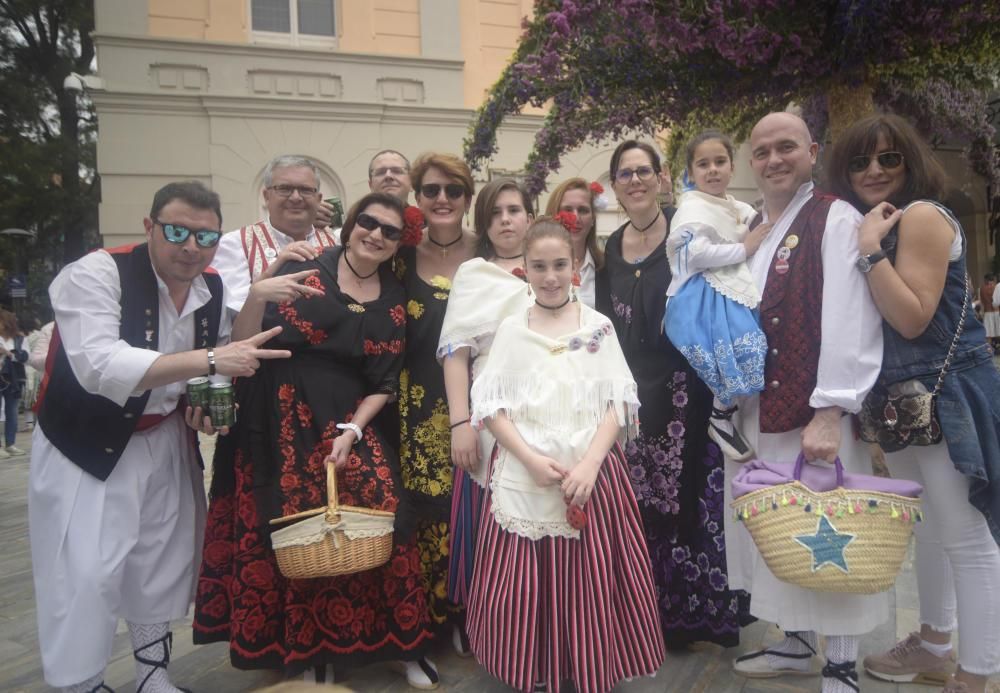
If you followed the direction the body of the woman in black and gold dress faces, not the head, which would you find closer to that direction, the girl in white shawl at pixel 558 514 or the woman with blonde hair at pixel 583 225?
the girl in white shawl

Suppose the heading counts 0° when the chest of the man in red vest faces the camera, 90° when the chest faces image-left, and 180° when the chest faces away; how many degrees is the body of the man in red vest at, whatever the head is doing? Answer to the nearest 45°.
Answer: approximately 45°

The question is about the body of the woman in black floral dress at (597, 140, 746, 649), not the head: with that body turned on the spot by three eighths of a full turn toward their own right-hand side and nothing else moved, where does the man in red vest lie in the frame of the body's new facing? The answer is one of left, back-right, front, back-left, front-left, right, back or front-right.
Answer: back

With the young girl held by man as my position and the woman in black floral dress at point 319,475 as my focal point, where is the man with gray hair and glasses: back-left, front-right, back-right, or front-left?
front-right

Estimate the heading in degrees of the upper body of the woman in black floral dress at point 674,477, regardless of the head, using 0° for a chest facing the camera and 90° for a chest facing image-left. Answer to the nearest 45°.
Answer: approximately 0°

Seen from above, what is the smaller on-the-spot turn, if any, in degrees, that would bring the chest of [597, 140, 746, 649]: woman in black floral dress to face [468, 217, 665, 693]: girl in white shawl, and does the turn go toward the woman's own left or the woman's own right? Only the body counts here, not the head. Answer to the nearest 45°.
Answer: approximately 45° to the woman's own right

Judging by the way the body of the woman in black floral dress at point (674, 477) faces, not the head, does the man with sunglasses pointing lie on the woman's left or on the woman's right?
on the woman's right

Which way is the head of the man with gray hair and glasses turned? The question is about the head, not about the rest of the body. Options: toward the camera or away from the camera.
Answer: toward the camera

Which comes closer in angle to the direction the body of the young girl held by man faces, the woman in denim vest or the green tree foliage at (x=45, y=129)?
the woman in denim vest

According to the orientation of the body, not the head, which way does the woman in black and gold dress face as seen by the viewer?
toward the camera

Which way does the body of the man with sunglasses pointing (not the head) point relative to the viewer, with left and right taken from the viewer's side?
facing the viewer and to the right of the viewer

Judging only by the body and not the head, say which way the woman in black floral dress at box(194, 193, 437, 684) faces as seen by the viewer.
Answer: toward the camera

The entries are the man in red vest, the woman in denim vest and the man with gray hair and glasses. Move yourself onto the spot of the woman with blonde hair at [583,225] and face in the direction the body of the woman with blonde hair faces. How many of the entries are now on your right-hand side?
1

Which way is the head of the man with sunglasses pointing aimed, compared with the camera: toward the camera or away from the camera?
toward the camera

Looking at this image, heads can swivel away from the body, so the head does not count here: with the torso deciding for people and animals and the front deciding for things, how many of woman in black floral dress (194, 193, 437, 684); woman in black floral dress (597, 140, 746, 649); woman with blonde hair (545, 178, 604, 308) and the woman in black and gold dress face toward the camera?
4

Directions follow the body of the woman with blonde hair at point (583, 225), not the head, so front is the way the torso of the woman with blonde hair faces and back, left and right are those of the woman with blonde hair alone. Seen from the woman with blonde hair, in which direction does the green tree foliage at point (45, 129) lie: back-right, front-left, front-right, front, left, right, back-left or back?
back-right
